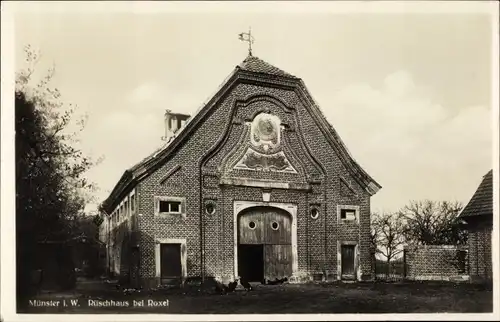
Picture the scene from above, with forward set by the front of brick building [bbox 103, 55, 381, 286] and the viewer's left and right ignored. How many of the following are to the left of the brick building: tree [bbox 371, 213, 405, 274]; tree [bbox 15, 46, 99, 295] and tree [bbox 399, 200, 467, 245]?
2

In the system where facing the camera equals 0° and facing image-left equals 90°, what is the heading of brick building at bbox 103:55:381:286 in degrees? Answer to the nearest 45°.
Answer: approximately 0°

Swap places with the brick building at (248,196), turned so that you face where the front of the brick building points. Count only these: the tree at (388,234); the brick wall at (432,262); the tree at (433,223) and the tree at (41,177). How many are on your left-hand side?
3

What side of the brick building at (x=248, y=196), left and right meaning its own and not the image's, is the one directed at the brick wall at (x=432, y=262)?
left

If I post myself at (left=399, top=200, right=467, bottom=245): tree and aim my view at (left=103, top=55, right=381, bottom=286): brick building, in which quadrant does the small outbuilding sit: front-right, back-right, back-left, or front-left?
back-left

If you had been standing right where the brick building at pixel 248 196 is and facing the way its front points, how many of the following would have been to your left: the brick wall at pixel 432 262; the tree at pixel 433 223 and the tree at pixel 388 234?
3

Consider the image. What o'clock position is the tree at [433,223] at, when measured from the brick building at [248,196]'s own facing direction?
The tree is roughly at 9 o'clock from the brick building.
